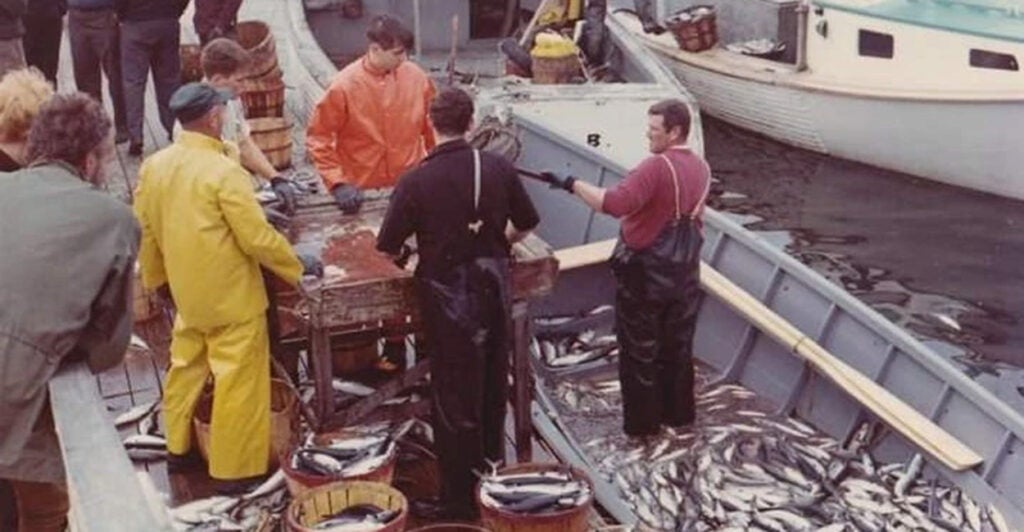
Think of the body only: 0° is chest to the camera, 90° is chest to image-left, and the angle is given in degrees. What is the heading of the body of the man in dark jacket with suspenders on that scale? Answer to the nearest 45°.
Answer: approximately 180°

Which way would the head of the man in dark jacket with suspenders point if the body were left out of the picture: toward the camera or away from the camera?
away from the camera

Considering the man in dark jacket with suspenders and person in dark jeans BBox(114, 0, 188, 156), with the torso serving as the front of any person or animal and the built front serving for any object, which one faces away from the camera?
the man in dark jacket with suspenders

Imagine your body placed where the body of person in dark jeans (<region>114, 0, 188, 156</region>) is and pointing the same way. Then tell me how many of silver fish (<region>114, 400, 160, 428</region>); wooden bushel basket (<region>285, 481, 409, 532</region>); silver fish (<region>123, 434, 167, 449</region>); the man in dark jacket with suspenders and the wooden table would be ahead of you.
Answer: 5

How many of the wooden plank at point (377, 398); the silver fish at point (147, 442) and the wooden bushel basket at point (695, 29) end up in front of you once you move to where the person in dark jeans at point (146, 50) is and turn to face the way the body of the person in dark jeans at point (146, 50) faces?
2

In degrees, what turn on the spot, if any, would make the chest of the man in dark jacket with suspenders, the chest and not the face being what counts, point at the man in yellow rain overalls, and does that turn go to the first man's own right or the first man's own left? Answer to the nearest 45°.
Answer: approximately 90° to the first man's own left

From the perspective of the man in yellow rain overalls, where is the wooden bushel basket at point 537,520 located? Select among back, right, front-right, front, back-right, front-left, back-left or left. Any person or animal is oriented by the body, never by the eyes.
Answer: right

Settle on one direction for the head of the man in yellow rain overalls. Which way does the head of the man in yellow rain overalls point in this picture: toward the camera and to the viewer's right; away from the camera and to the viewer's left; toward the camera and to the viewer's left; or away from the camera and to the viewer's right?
away from the camera and to the viewer's right

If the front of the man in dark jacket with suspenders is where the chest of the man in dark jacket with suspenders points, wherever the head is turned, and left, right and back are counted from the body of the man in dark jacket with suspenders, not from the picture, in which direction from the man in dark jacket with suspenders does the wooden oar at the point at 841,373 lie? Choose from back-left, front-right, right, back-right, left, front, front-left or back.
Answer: front-right

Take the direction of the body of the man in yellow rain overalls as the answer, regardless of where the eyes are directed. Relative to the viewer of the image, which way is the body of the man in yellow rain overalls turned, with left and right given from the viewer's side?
facing away from the viewer and to the right of the viewer

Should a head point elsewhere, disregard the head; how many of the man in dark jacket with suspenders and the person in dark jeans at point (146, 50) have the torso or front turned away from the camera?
1
